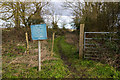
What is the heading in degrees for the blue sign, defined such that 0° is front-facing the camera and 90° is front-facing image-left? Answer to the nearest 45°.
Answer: approximately 0°
